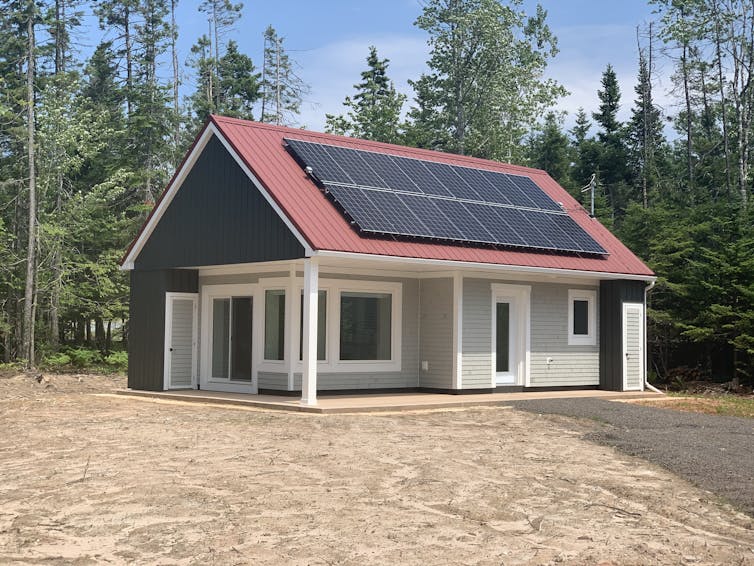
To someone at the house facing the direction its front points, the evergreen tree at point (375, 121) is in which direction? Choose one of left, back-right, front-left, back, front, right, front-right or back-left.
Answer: back-left

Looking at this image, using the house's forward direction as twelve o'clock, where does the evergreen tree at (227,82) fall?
The evergreen tree is roughly at 7 o'clock from the house.

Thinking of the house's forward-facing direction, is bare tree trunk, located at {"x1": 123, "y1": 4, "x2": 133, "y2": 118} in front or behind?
behind

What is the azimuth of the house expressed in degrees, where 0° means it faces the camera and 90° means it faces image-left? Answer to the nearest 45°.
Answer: approximately 315°

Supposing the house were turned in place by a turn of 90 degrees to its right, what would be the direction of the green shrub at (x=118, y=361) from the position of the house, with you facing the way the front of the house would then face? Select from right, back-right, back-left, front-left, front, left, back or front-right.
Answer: right

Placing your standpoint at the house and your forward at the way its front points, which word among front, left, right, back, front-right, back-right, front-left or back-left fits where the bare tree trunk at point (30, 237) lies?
back

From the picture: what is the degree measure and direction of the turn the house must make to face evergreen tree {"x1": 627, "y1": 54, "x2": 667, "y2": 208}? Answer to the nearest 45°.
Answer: approximately 90° to its left

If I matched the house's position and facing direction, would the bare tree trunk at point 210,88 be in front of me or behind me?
behind
